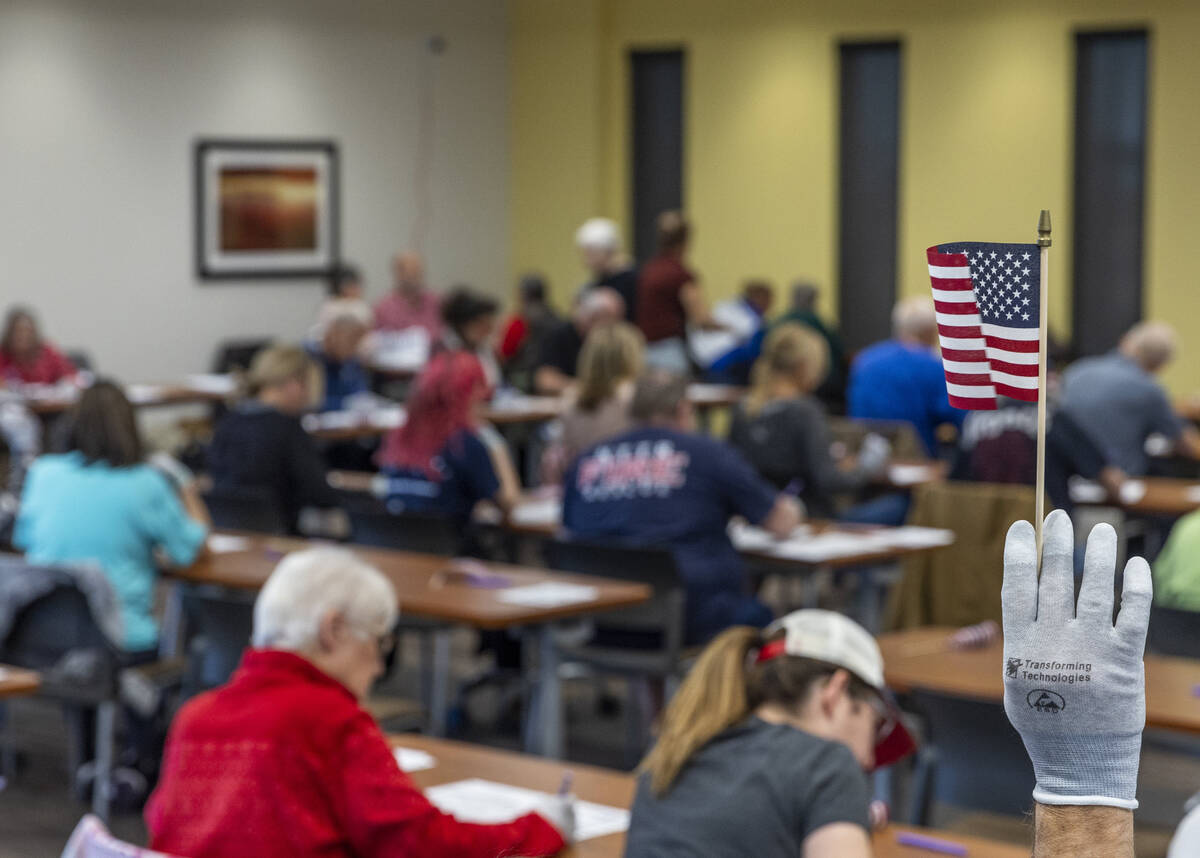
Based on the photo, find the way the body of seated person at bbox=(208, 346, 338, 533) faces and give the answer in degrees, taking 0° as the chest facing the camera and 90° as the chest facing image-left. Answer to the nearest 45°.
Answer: approximately 225°

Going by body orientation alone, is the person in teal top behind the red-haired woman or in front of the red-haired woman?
behind

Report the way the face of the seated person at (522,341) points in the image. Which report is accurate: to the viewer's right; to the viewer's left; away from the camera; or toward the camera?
away from the camera

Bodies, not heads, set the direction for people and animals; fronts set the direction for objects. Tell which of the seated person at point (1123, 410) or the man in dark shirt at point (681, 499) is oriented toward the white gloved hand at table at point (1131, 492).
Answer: the man in dark shirt

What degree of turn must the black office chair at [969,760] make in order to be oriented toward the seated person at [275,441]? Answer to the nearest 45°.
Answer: approximately 90° to its left

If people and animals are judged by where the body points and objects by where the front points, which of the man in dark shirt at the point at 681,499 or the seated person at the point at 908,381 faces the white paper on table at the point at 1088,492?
the man in dark shirt

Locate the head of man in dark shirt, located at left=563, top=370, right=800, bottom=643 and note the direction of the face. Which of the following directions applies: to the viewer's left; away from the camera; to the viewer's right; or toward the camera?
away from the camera

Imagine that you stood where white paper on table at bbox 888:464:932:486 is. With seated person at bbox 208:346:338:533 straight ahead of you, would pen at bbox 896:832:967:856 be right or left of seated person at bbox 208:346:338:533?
left

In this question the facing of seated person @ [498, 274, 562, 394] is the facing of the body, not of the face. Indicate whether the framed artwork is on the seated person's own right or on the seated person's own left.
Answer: on the seated person's own left
